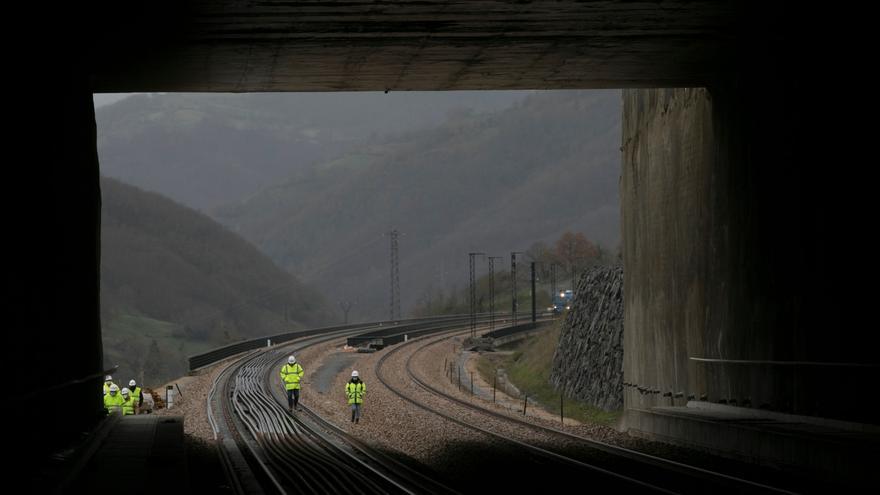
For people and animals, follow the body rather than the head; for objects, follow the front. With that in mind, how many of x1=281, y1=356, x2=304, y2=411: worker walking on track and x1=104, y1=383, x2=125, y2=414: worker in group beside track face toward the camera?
2

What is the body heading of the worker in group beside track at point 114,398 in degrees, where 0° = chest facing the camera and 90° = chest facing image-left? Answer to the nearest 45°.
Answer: approximately 0°

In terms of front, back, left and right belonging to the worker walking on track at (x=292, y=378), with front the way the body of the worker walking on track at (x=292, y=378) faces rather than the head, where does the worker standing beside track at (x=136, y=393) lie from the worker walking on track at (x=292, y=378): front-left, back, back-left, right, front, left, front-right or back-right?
right

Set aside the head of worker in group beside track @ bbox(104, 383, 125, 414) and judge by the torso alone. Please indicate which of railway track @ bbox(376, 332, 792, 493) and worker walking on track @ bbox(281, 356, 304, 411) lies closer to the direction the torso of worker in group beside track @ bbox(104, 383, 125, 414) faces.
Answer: the railway track

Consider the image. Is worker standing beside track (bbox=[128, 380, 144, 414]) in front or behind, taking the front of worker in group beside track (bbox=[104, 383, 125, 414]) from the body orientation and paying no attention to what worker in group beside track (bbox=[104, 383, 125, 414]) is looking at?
behind

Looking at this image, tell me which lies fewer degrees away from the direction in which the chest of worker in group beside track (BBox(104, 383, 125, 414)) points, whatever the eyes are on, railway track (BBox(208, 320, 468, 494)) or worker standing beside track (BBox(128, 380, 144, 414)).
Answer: the railway track

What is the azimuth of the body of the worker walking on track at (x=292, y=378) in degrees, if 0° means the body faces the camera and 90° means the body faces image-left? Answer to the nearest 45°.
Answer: approximately 0°

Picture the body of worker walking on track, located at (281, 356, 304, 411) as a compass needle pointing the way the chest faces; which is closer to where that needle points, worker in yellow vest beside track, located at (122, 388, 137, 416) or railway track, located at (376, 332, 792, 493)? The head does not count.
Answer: the railway track
